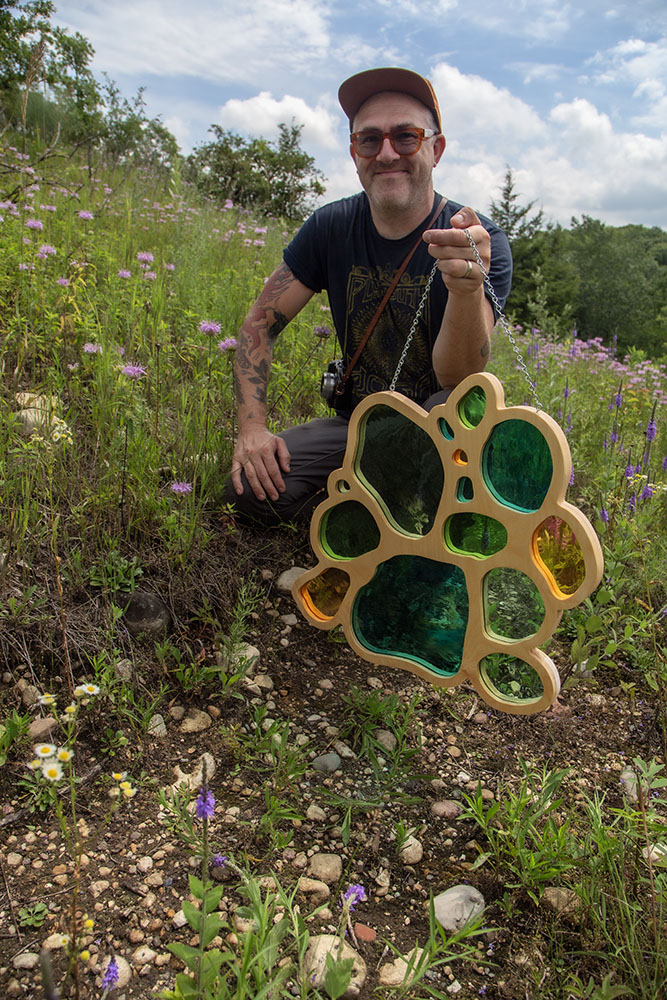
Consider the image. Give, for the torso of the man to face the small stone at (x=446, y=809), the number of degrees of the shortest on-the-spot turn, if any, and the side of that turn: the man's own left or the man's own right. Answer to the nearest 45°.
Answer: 0° — they already face it

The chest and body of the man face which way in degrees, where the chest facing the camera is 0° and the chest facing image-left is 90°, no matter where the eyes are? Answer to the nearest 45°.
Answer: approximately 0°

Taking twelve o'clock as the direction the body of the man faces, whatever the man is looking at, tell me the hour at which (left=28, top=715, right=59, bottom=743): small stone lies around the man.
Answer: The small stone is roughly at 1 o'clock from the man.
